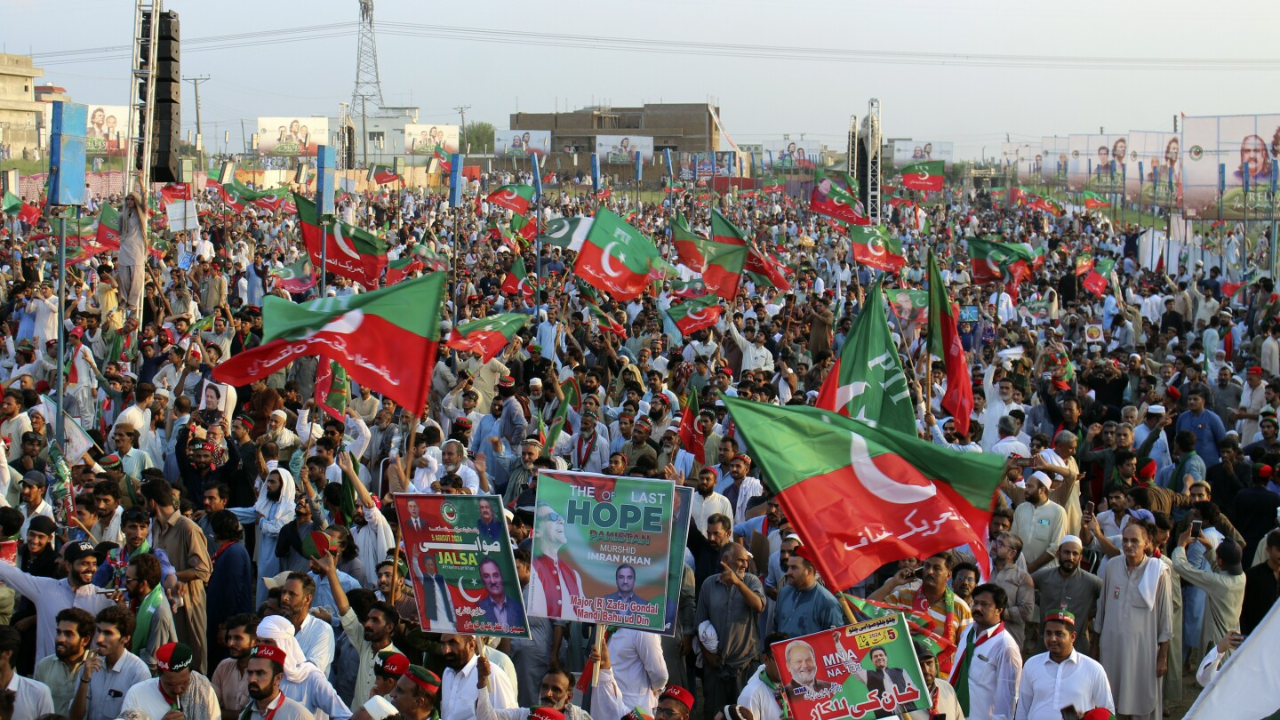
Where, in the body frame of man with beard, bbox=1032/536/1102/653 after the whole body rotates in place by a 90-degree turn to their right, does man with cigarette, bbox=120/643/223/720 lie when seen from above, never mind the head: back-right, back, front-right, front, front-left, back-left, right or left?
front-left

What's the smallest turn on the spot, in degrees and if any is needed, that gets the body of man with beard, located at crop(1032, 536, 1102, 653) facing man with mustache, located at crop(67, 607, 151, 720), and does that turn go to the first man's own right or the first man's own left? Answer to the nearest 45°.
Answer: approximately 45° to the first man's own right

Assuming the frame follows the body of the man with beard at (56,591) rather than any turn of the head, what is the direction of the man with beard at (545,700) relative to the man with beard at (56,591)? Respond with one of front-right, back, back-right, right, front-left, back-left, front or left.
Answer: front

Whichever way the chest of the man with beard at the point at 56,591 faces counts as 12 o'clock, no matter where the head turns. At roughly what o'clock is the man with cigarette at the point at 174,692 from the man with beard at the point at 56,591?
the man with cigarette at the point at 174,692 is roughly at 1 o'clock from the man with beard at the point at 56,591.

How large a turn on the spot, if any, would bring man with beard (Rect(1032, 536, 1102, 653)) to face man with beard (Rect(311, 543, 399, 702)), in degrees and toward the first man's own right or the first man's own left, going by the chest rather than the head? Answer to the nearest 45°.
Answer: approximately 45° to the first man's own right

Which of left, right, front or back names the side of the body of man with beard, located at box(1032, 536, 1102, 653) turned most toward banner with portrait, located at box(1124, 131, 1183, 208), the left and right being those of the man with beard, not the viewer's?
back

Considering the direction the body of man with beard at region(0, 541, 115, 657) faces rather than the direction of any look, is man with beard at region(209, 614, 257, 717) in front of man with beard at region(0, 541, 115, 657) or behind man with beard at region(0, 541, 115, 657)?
in front

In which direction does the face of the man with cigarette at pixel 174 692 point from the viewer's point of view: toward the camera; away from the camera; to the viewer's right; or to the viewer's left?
toward the camera

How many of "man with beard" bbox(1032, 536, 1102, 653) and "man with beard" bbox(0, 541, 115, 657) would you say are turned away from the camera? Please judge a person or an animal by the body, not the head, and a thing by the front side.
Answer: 0

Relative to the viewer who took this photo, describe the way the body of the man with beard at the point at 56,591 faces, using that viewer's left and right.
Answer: facing the viewer and to the right of the viewer

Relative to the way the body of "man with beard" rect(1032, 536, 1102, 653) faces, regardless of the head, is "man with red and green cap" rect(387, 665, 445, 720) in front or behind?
in front

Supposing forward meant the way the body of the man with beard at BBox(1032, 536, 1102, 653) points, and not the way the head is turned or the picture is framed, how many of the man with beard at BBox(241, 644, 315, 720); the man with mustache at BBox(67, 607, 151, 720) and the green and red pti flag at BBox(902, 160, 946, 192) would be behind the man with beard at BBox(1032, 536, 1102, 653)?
1

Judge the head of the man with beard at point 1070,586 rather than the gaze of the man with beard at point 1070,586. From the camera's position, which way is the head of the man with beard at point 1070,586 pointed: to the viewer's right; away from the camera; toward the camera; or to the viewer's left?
toward the camera

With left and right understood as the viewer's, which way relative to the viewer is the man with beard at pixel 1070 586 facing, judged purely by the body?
facing the viewer
